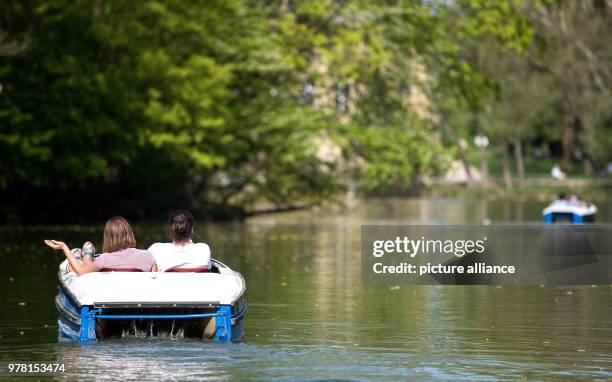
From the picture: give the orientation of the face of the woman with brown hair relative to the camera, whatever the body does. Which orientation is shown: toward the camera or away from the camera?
away from the camera

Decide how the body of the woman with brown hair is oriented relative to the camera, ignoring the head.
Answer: away from the camera

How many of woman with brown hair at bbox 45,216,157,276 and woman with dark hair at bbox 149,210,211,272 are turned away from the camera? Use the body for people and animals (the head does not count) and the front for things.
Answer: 2

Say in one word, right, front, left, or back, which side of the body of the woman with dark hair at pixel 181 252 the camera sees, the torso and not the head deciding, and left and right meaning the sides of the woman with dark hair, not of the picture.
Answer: back

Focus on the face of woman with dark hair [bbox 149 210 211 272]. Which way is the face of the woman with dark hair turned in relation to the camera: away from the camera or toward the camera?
away from the camera

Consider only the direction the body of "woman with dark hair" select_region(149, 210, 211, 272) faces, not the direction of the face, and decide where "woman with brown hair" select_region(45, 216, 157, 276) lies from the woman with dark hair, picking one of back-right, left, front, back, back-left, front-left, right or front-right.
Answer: left

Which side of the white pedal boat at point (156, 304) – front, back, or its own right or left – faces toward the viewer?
back

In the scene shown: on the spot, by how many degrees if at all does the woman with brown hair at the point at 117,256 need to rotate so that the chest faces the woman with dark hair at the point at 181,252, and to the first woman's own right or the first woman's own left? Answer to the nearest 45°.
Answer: approximately 90° to the first woman's own right
